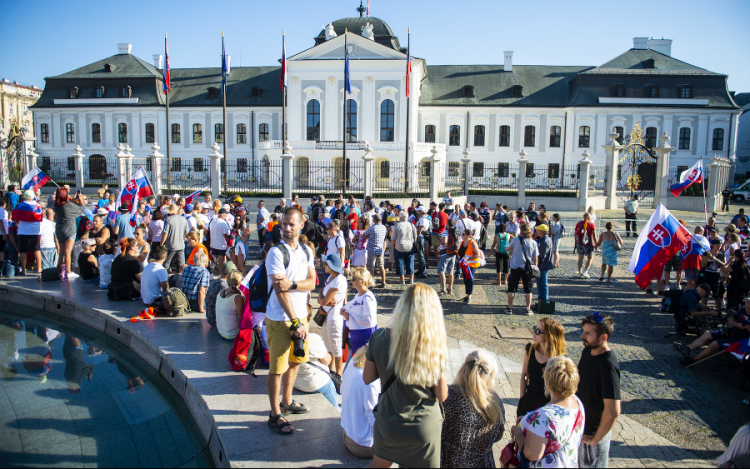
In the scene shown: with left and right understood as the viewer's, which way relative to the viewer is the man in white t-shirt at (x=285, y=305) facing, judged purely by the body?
facing the viewer and to the right of the viewer

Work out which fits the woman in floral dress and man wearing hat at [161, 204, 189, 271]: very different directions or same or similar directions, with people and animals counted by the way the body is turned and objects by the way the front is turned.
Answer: same or similar directions

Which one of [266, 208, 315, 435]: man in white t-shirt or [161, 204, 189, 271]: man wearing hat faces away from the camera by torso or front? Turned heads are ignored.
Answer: the man wearing hat

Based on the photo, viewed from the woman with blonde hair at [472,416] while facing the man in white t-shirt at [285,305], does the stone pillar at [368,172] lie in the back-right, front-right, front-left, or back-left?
front-right

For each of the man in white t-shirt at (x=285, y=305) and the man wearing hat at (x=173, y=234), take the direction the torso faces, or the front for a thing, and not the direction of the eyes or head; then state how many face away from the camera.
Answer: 1

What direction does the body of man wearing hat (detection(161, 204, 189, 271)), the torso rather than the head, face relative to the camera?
away from the camera

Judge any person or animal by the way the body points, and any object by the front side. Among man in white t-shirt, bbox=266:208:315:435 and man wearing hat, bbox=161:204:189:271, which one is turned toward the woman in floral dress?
the man in white t-shirt

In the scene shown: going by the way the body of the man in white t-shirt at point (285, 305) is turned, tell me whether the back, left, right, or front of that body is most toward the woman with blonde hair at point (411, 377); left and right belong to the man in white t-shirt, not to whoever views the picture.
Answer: front

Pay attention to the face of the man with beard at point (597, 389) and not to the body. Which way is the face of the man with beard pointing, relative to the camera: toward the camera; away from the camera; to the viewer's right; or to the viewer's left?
to the viewer's left

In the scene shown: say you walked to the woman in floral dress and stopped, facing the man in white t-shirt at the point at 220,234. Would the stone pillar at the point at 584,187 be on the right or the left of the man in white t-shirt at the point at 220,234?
right

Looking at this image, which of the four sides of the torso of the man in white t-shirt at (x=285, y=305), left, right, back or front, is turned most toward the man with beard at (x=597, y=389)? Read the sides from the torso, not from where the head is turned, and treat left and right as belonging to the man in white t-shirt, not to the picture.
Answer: front

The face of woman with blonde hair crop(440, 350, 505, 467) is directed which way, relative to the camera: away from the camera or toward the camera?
away from the camera

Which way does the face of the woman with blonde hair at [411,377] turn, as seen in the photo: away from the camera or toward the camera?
away from the camera
